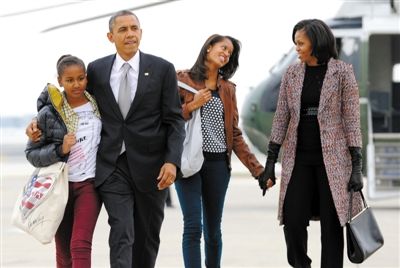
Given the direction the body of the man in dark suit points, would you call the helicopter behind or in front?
behind

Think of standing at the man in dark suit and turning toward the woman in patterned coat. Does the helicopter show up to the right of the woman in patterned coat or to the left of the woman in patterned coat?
left

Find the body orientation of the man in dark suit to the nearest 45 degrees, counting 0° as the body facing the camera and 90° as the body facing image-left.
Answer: approximately 0°

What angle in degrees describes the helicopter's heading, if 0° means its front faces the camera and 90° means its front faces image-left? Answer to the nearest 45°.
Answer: approximately 90°

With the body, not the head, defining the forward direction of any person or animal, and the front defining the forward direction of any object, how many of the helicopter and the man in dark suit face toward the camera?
1

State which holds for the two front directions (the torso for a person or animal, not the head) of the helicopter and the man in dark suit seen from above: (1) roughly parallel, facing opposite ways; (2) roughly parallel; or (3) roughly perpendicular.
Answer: roughly perpendicular

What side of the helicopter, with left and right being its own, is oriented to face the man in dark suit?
left

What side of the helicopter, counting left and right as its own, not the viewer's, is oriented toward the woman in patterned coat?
left
